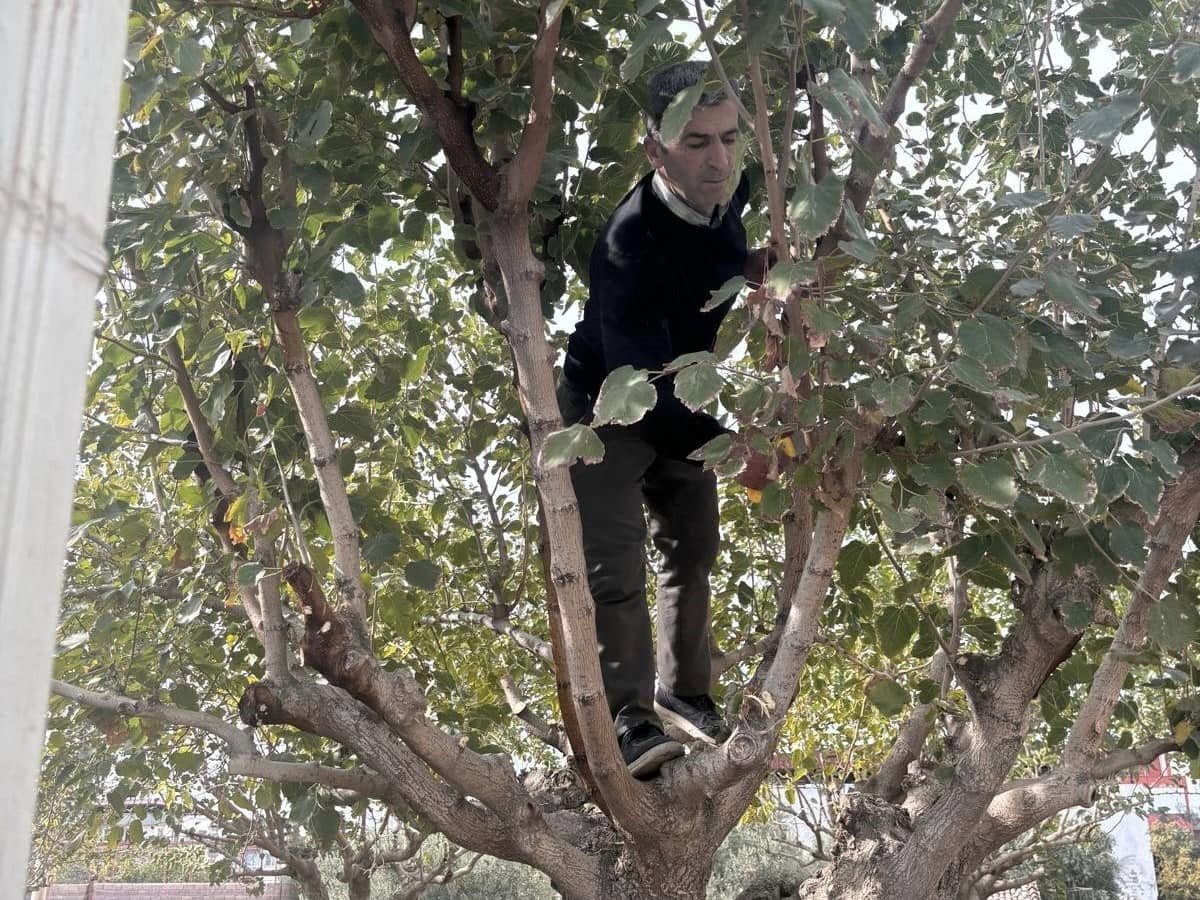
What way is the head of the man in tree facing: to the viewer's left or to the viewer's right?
to the viewer's right

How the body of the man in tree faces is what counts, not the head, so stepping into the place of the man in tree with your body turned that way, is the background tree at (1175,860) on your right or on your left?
on your left

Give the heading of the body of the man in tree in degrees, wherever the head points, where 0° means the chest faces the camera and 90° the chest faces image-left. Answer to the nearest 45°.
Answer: approximately 315°
